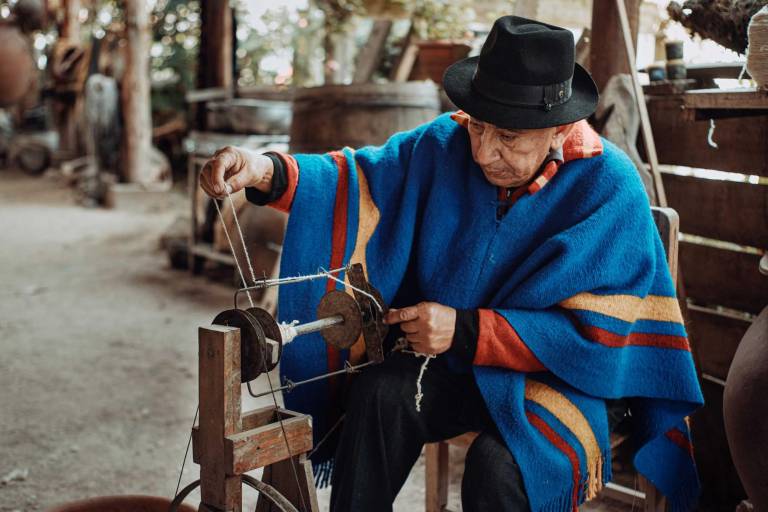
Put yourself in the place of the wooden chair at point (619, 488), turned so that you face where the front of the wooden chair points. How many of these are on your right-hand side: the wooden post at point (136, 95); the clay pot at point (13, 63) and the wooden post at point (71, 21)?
3

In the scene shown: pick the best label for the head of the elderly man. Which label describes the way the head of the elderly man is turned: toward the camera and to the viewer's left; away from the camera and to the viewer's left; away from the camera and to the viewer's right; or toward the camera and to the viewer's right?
toward the camera and to the viewer's left

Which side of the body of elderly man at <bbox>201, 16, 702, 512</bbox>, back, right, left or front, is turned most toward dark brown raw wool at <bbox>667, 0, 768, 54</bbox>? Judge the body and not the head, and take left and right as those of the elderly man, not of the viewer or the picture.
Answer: back

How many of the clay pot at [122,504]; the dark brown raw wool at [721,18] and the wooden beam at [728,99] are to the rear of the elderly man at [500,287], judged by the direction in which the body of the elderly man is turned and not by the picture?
2

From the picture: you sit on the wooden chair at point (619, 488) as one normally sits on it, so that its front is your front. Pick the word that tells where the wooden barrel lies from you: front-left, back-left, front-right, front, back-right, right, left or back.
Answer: right

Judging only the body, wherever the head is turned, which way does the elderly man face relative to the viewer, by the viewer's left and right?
facing the viewer and to the left of the viewer

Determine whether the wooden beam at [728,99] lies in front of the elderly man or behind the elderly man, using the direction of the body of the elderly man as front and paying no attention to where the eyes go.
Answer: behind

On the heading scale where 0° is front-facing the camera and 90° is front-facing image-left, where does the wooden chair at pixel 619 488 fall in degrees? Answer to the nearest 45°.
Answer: approximately 45°

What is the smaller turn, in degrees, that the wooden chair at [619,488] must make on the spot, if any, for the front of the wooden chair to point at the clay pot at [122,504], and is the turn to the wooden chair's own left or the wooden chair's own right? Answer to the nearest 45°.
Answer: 0° — it already faces it

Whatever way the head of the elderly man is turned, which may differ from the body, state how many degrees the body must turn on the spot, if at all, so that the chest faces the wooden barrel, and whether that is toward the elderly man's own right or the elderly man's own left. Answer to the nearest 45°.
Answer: approximately 135° to the elderly man's own right

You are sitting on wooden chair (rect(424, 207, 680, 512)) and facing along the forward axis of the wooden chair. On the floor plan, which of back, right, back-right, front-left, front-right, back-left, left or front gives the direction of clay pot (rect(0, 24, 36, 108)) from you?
right
